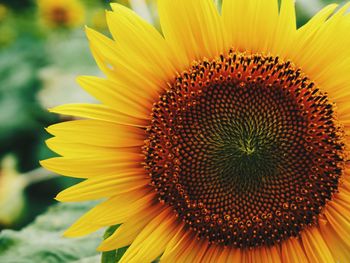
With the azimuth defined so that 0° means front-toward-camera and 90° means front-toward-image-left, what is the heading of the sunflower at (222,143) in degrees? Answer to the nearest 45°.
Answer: approximately 0°
